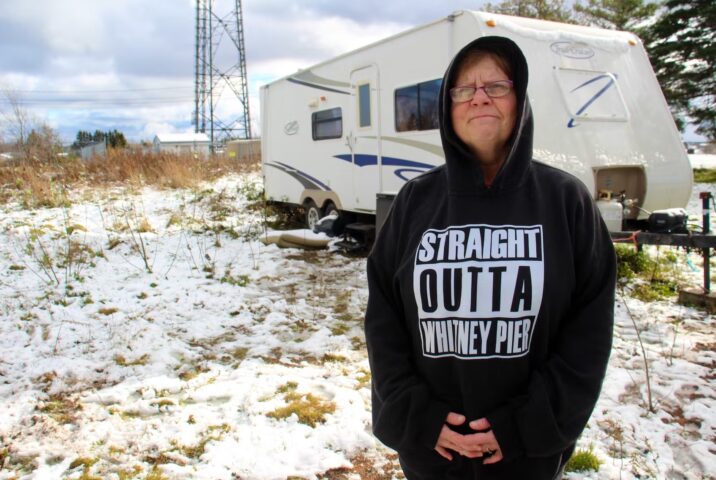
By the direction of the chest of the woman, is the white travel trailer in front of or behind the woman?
behind

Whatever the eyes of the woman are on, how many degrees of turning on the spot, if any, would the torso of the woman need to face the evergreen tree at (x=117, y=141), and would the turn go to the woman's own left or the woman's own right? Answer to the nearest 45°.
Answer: approximately 135° to the woman's own right

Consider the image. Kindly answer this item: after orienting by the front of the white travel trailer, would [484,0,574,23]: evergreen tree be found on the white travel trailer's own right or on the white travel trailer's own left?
on the white travel trailer's own left

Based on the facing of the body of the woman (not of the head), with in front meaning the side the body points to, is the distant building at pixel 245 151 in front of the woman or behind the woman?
behind

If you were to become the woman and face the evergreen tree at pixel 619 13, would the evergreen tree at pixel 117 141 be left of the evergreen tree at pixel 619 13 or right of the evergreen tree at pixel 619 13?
left

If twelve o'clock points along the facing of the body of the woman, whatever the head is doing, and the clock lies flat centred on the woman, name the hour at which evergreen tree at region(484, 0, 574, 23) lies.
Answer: The evergreen tree is roughly at 6 o'clock from the woman.

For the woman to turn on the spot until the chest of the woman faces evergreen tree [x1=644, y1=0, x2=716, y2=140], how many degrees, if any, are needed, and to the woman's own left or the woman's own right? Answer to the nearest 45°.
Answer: approximately 180°

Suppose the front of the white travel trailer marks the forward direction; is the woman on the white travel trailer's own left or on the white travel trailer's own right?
on the white travel trailer's own right

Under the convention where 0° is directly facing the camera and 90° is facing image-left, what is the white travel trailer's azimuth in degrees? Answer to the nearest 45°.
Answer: approximately 315°

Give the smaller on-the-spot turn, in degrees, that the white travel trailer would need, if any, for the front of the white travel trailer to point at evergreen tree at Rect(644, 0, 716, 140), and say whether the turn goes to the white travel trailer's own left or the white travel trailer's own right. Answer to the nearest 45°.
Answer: approximately 90° to the white travel trailer's own left

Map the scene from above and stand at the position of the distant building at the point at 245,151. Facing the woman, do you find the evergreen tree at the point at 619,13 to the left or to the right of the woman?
left

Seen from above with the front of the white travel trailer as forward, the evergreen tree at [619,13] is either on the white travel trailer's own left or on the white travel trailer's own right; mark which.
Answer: on the white travel trailer's own left
